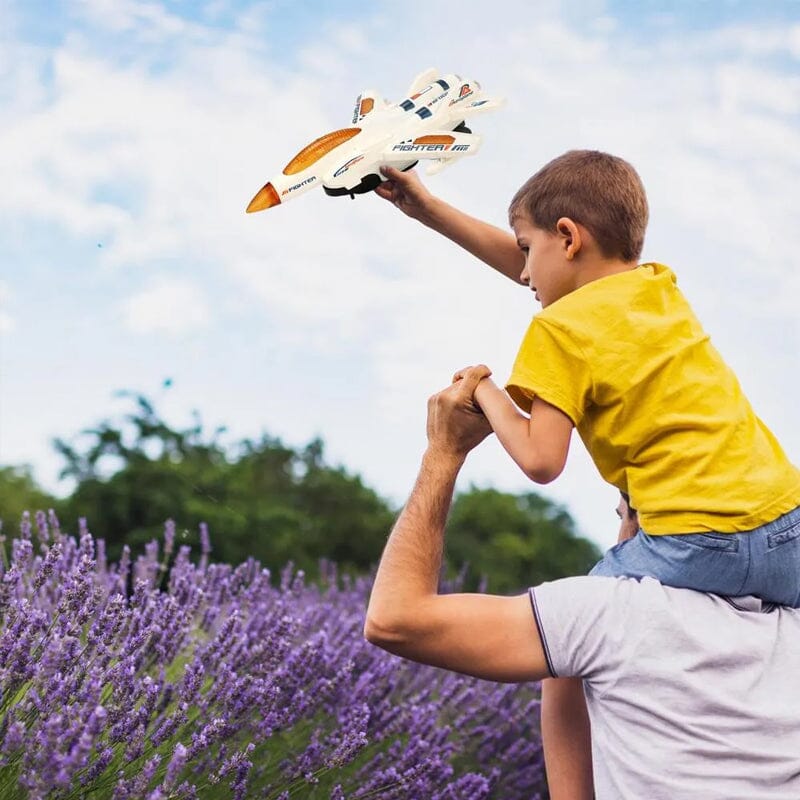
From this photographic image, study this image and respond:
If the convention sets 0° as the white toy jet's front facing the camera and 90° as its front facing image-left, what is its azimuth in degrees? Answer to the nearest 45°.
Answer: approximately 45°

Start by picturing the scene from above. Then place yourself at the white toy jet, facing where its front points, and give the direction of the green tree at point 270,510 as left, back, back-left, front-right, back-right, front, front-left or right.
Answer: back-right

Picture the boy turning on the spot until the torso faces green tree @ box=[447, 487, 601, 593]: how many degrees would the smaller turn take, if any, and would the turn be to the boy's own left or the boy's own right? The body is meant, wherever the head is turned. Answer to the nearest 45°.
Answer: approximately 45° to the boy's own right

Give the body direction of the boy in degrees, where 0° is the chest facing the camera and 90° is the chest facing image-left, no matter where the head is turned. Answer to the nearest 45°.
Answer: approximately 135°

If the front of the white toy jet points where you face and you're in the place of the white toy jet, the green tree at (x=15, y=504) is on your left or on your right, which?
on your right

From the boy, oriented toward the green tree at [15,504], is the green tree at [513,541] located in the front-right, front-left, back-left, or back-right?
front-right
